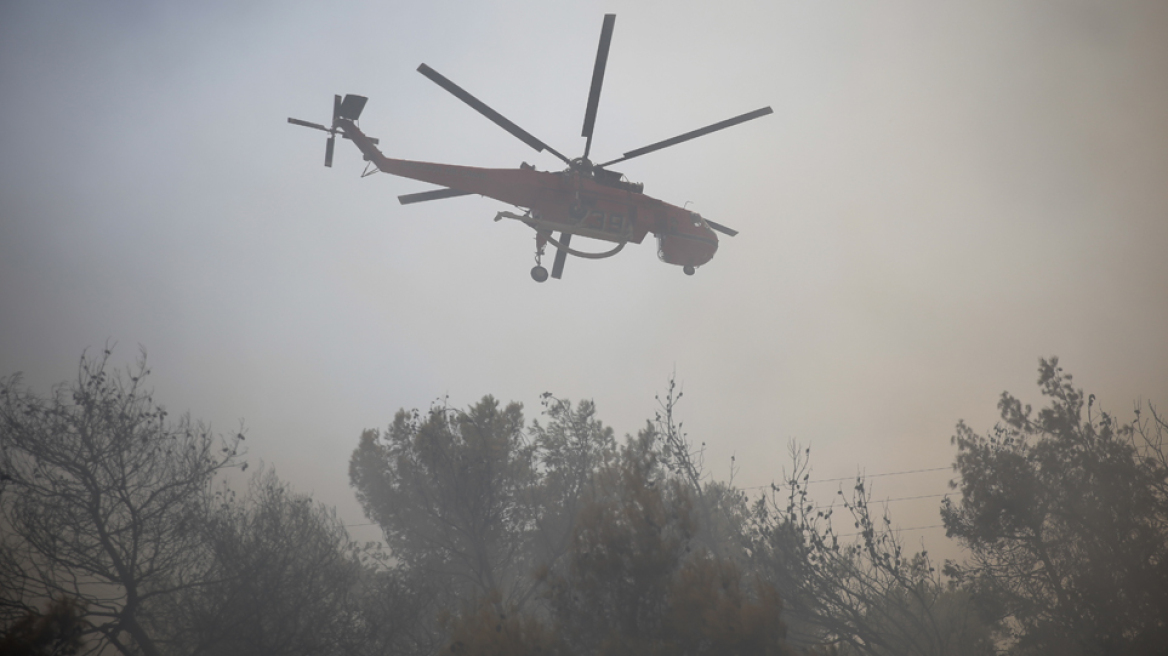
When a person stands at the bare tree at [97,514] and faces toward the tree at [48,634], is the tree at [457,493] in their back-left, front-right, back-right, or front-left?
back-left

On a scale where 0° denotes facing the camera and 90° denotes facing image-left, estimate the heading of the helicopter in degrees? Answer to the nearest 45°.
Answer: approximately 270°

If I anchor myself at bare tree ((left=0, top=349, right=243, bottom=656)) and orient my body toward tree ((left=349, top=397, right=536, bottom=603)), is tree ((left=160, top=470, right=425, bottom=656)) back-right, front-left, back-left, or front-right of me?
front-right

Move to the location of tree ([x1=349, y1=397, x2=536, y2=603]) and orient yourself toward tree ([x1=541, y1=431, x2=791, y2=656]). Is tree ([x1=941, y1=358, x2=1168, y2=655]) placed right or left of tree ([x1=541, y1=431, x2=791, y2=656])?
left
